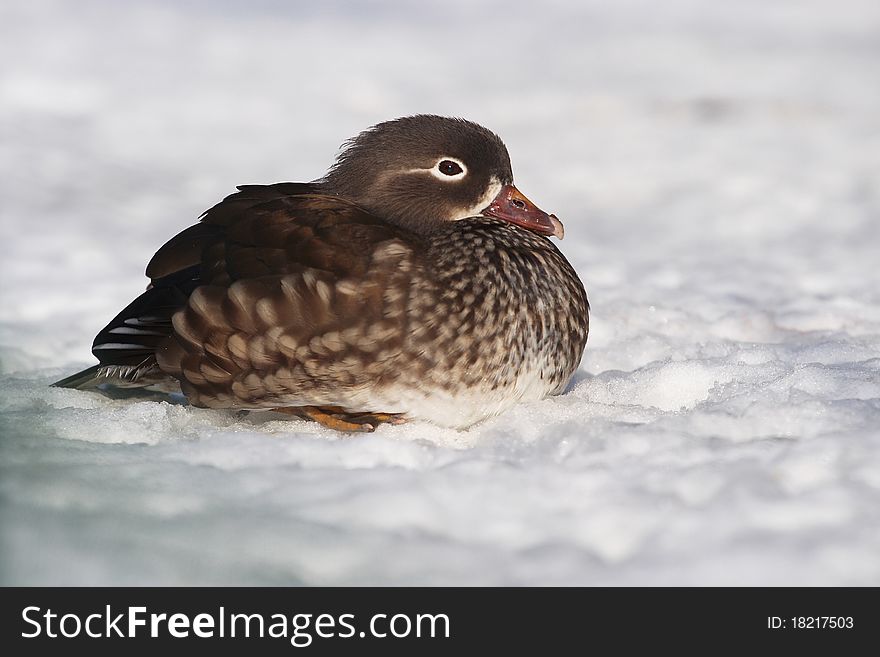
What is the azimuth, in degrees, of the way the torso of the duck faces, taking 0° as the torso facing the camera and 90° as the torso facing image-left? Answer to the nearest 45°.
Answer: approximately 270°
